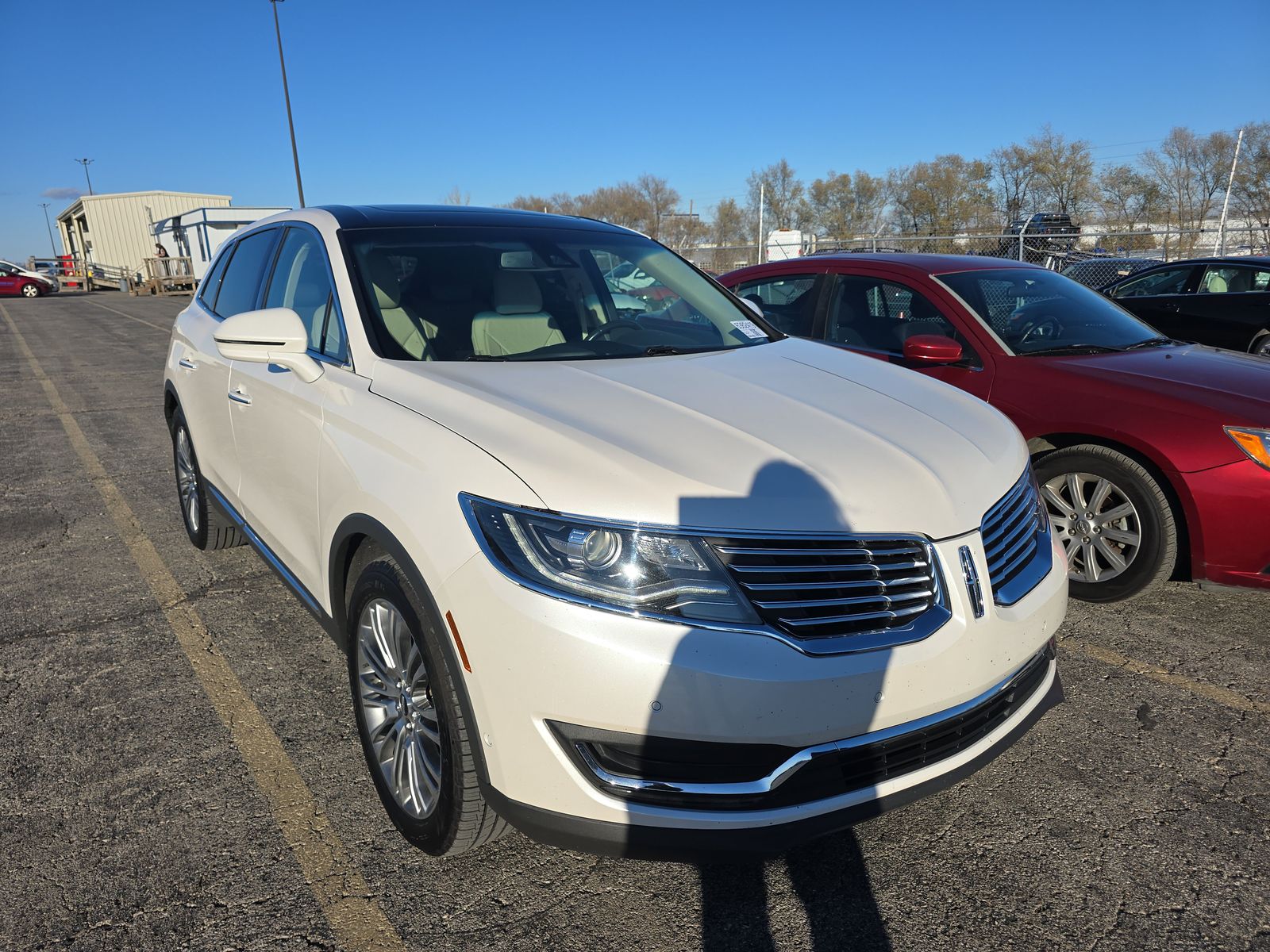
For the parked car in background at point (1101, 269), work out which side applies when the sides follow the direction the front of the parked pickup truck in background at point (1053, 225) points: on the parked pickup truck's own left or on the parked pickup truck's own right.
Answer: on the parked pickup truck's own left

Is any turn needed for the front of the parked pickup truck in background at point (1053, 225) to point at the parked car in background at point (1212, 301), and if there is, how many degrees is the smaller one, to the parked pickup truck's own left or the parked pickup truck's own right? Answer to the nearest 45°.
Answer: approximately 90° to the parked pickup truck's own left

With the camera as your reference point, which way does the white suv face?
facing the viewer and to the right of the viewer

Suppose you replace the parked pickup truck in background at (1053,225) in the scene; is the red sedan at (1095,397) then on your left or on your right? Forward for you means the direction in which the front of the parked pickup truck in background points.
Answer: on your left

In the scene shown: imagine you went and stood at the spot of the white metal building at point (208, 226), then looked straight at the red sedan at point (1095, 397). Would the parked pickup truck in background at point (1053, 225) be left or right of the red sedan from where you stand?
left

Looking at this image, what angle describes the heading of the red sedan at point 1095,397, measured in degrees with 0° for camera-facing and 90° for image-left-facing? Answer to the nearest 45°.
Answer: approximately 315°

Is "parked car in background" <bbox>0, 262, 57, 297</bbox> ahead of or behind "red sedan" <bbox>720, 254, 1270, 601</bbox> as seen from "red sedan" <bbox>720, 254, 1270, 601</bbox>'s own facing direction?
behind

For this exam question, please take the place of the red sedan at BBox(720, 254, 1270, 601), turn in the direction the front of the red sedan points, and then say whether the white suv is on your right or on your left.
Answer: on your right
